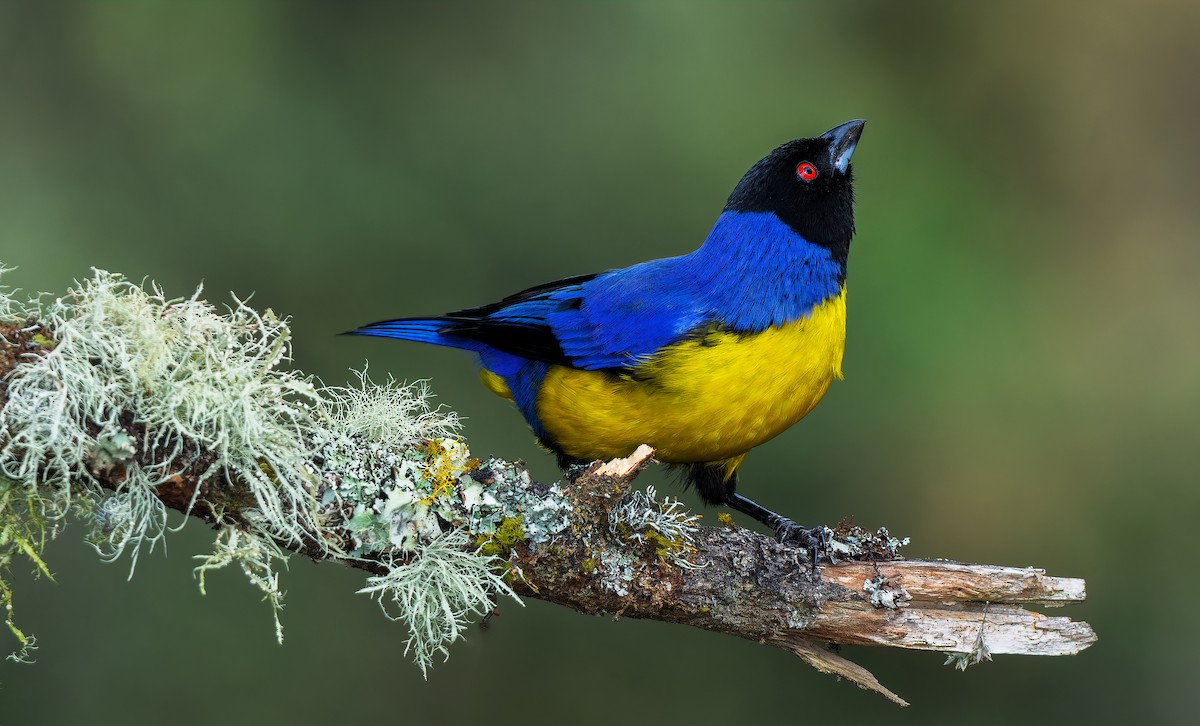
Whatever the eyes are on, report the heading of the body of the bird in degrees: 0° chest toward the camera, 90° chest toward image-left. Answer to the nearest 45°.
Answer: approximately 270°
